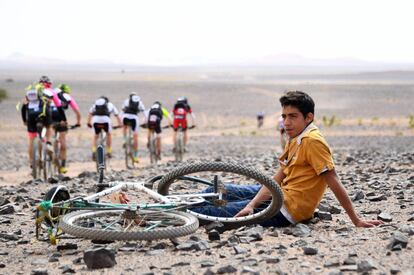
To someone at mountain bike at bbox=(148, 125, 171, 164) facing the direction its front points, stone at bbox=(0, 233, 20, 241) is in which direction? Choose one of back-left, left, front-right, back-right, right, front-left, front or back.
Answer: back

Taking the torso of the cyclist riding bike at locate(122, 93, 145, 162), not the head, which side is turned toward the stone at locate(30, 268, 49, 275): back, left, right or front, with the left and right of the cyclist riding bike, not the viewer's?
back

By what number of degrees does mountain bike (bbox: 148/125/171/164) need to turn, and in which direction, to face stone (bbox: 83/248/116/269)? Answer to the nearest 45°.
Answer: approximately 180°

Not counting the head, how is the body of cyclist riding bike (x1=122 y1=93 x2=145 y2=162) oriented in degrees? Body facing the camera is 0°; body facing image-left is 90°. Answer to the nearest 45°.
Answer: approximately 180°

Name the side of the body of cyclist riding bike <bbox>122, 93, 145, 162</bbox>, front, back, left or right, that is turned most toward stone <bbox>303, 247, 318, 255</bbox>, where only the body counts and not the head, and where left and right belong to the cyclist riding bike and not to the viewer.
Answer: back

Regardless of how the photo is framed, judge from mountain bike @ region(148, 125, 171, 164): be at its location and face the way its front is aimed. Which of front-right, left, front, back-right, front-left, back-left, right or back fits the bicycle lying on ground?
back

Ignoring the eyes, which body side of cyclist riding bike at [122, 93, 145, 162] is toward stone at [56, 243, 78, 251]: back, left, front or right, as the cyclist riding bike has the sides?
back

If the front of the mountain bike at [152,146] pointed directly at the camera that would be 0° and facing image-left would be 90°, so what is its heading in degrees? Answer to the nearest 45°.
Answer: approximately 180°

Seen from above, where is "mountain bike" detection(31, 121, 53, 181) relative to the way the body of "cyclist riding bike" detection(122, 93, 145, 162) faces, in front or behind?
behind

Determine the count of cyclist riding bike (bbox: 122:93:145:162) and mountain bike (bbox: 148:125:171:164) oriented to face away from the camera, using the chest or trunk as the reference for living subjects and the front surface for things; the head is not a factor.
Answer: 2

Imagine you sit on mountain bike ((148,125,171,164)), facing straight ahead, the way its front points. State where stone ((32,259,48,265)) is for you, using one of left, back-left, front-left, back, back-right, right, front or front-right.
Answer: back

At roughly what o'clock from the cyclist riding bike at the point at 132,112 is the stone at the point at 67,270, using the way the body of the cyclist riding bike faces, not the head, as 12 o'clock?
The stone is roughly at 6 o'clock from the cyclist riding bike.

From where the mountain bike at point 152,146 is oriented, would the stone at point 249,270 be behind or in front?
behind

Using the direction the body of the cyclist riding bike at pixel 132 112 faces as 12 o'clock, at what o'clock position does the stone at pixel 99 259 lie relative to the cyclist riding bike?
The stone is roughly at 6 o'clock from the cyclist riding bike.

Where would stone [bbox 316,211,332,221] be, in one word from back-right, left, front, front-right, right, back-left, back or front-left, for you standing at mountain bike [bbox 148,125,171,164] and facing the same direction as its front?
back

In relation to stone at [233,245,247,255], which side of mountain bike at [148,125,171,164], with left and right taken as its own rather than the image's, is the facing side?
back
